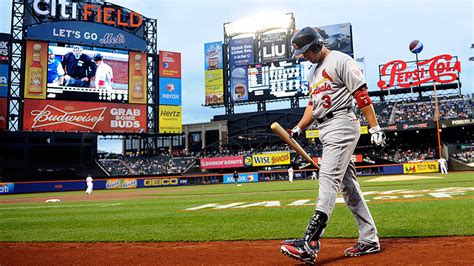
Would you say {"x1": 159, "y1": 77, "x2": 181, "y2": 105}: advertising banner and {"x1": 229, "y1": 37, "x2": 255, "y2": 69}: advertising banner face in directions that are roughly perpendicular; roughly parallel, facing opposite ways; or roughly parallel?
roughly parallel

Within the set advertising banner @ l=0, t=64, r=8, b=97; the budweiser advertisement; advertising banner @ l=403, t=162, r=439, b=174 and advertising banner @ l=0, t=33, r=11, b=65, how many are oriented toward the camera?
4

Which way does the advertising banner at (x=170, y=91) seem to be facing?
toward the camera

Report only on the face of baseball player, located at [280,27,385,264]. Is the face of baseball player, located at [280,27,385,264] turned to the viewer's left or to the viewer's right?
to the viewer's left

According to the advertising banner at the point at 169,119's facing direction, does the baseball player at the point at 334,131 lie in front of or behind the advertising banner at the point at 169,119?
in front

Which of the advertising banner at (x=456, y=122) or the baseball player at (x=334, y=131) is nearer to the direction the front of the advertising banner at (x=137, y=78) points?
the baseball player

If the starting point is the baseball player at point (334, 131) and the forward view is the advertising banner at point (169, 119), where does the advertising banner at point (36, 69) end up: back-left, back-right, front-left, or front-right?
front-left

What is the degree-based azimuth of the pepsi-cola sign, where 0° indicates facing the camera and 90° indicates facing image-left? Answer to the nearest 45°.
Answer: approximately 0°

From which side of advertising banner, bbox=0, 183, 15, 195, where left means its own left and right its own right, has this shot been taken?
front

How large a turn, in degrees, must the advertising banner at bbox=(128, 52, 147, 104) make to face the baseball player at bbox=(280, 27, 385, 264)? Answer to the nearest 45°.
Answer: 0° — it already faces them
